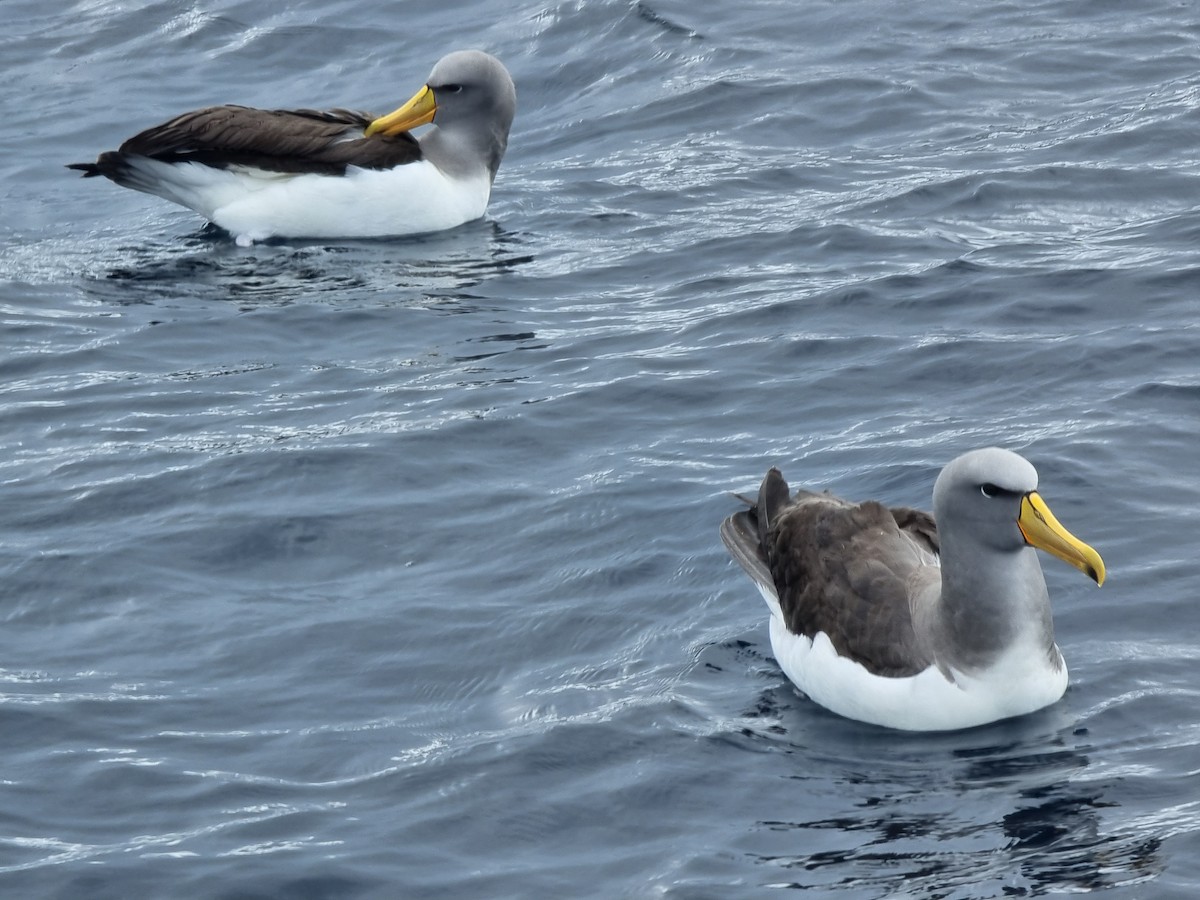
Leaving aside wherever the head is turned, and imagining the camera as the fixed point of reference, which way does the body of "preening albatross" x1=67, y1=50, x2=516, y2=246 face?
to the viewer's right

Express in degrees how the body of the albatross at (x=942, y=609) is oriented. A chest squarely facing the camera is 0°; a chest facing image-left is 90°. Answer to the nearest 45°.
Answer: approximately 315°
